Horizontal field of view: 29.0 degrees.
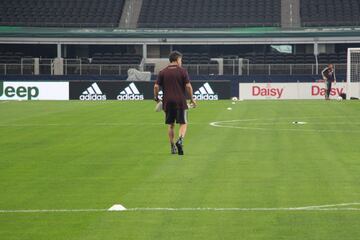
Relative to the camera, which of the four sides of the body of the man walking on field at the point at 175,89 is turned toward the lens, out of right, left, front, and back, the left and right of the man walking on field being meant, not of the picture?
back
